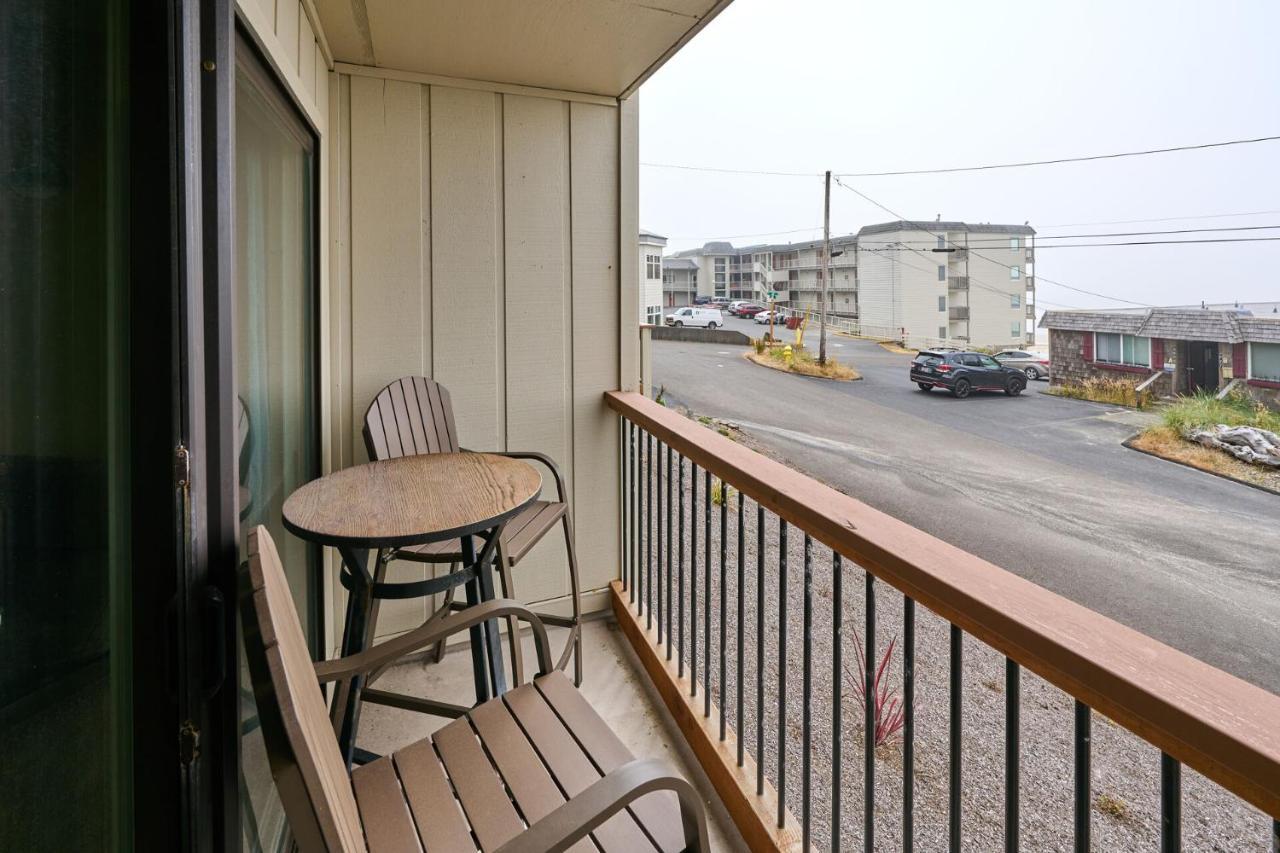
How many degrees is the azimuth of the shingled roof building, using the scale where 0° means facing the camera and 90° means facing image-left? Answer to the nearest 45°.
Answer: approximately 45°

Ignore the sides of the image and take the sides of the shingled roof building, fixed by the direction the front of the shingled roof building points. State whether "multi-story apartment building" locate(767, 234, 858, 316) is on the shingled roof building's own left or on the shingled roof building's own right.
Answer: on the shingled roof building's own right

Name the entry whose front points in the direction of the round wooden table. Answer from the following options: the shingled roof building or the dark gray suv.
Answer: the shingled roof building

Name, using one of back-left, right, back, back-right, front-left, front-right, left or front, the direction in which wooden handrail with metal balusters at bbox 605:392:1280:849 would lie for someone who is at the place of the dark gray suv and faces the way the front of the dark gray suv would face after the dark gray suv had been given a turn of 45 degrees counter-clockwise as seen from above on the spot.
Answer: back

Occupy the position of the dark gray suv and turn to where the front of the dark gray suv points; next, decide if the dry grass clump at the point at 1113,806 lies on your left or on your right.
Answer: on your right

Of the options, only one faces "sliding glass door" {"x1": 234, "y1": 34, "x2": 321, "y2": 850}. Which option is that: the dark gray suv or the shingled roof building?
the shingled roof building

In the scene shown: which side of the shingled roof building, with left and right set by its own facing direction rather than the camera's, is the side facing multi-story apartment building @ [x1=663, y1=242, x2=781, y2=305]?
right

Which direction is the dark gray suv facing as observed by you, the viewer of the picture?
facing away from the viewer and to the right of the viewer

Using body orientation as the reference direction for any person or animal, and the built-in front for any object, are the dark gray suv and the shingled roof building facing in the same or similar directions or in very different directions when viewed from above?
very different directions

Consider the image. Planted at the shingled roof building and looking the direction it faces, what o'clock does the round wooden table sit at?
The round wooden table is roughly at 12 o'clock from the shingled roof building.

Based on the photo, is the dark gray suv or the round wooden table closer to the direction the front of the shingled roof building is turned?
the round wooden table
